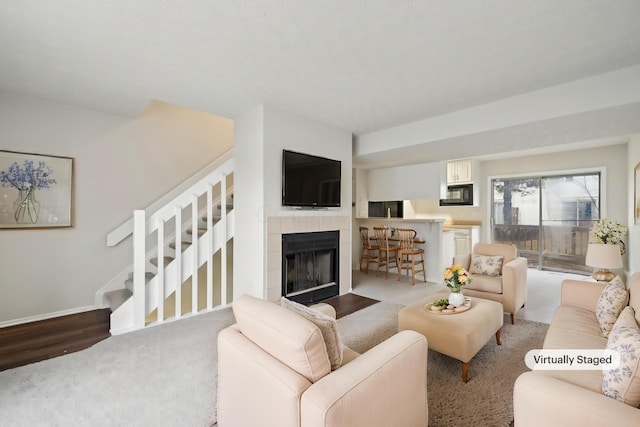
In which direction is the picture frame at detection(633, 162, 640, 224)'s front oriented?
to the viewer's left

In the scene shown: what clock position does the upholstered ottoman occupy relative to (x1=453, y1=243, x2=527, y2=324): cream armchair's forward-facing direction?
The upholstered ottoman is roughly at 11 o'clock from the cream armchair.

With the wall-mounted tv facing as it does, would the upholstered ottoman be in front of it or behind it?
in front

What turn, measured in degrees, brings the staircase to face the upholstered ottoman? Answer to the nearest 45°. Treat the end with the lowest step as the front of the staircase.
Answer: approximately 90° to its left

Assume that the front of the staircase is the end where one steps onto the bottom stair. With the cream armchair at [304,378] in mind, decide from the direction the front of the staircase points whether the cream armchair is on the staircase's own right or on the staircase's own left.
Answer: on the staircase's own left

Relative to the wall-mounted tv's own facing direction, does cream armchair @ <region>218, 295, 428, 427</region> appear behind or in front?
in front

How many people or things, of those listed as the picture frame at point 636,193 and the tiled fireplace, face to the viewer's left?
1
